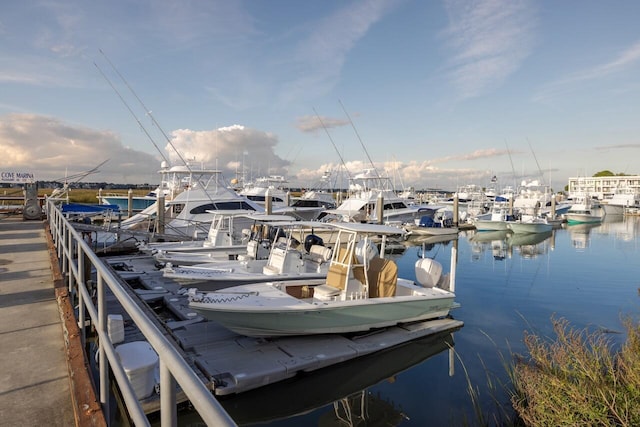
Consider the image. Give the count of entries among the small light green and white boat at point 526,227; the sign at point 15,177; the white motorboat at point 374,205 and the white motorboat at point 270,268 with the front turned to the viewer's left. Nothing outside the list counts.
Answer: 2

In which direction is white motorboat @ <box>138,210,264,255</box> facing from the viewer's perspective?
to the viewer's left

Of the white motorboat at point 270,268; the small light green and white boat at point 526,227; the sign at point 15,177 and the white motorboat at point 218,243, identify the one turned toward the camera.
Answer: the sign

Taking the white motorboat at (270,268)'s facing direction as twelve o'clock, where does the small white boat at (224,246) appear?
The small white boat is roughly at 2 o'clock from the white motorboat.

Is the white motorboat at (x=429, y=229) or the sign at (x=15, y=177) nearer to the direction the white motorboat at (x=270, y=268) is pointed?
the sign

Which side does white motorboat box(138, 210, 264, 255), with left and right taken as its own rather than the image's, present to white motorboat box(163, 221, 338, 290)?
left

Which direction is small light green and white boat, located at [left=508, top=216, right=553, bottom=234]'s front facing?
to the viewer's left

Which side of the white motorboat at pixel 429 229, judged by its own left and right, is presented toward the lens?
left

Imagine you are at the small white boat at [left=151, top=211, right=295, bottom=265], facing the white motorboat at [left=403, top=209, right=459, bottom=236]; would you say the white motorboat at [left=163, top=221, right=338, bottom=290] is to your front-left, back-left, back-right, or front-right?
back-right

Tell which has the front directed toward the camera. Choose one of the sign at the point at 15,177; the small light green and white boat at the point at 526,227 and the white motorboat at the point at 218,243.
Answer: the sign

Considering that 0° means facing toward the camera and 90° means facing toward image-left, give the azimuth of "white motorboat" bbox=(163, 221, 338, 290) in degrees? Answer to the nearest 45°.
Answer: approximately 90°

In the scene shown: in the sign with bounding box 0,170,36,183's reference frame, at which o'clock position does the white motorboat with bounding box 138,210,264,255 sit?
The white motorboat is roughly at 11 o'clock from the sign.

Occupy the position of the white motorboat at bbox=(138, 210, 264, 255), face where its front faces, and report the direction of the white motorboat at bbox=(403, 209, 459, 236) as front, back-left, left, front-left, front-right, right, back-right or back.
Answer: back-right

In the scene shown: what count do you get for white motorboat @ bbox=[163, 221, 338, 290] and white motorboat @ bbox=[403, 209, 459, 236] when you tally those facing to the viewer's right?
0

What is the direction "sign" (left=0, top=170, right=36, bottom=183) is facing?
toward the camera

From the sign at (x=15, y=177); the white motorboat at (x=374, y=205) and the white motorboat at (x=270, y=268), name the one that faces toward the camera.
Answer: the sign

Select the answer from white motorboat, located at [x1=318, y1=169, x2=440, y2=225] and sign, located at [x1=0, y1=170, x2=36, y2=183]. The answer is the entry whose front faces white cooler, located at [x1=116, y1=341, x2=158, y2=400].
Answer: the sign

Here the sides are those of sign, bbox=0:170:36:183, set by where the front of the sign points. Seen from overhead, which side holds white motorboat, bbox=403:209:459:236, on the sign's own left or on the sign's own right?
on the sign's own left
